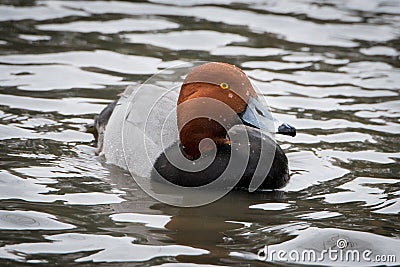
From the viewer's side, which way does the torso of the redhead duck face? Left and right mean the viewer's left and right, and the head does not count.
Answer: facing the viewer and to the right of the viewer
